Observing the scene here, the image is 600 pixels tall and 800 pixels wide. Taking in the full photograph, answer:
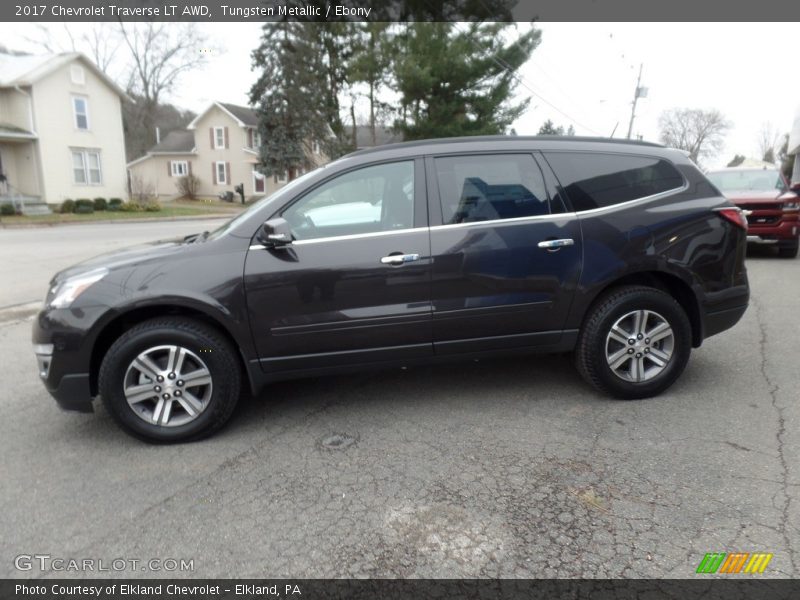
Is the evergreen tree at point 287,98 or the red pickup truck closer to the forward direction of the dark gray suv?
the evergreen tree

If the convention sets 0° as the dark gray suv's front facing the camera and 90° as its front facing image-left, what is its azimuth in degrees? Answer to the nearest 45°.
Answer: approximately 90°

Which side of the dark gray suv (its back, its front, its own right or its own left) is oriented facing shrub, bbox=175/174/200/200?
right

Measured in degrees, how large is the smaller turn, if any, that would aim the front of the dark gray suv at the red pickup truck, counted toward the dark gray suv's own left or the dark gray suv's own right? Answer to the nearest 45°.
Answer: approximately 135° to the dark gray suv's own right

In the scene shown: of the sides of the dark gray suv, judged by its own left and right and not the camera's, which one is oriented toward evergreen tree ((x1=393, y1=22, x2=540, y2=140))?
right

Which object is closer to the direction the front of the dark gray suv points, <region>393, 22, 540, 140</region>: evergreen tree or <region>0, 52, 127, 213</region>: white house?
the white house

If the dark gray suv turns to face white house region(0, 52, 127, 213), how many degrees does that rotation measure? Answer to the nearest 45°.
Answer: approximately 45° to its right

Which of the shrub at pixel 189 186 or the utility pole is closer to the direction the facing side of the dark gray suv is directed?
the shrub

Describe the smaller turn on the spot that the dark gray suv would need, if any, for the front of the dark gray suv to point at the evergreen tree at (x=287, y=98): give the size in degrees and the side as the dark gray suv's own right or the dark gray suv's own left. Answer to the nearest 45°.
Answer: approximately 90° to the dark gray suv's own right

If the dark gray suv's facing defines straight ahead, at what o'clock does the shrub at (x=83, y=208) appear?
The shrub is roughly at 2 o'clock from the dark gray suv.

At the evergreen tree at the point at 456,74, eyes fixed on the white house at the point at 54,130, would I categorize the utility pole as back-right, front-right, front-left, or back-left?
back-right
